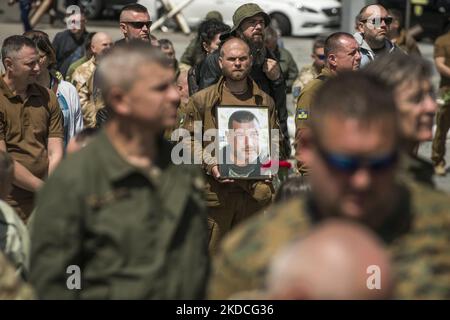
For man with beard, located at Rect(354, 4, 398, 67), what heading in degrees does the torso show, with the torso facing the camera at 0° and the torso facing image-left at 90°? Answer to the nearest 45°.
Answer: approximately 315°

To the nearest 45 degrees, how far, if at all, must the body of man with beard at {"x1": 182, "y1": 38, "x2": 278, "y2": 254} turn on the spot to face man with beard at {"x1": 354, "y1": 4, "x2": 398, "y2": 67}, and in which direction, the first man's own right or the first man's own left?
approximately 135° to the first man's own left

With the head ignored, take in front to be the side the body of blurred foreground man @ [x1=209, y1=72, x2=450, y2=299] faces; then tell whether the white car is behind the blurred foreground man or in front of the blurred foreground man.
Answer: behind

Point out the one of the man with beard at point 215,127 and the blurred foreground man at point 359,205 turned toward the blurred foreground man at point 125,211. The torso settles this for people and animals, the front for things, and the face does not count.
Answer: the man with beard

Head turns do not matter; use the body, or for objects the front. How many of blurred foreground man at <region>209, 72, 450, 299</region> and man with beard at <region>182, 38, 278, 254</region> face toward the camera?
2

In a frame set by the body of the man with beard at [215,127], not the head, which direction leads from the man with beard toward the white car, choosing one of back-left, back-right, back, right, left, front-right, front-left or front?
back
